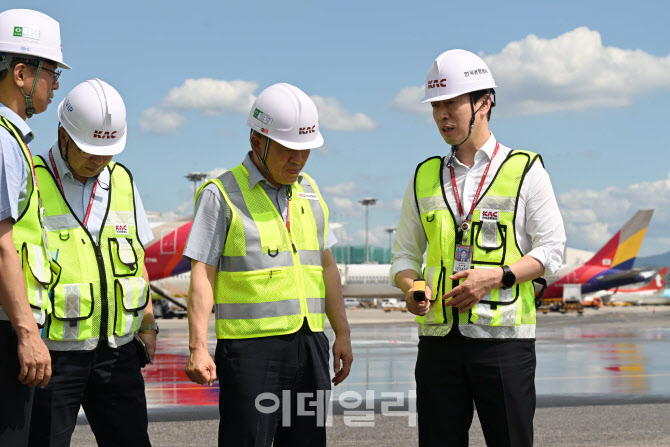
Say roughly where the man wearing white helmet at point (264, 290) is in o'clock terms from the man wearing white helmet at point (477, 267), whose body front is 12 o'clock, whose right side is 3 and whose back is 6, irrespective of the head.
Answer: the man wearing white helmet at point (264, 290) is roughly at 1 o'clock from the man wearing white helmet at point (477, 267).

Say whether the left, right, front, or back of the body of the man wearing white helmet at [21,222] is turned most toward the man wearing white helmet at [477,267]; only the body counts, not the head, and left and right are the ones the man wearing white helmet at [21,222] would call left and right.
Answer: front

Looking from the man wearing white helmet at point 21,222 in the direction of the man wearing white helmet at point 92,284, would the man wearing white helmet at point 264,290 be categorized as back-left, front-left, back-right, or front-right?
front-right

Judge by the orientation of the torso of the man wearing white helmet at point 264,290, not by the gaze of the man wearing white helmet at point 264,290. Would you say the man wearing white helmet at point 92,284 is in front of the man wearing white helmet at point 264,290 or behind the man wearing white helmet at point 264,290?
behind

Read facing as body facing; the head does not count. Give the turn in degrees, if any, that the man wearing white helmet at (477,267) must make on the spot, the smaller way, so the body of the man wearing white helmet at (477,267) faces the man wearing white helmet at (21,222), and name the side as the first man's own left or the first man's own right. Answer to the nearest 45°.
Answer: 0° — they already face them

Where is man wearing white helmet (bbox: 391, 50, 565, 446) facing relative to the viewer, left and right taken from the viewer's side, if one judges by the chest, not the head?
facing the viewer and to the left of the viewer

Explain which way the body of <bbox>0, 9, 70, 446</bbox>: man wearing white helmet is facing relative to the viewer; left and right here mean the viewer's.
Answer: facing to the right of the viewer

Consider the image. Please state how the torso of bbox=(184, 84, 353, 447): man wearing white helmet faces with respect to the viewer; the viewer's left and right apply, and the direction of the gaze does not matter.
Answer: facing the viewer and to the right of the viewer

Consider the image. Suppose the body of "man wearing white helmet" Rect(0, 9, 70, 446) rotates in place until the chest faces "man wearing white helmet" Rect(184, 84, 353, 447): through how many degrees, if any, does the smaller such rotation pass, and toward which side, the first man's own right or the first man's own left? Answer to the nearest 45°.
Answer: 0° — they already face them

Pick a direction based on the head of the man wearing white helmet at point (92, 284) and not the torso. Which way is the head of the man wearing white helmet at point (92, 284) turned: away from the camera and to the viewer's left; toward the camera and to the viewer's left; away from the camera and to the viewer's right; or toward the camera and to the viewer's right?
toward the camera and to the viewer's right

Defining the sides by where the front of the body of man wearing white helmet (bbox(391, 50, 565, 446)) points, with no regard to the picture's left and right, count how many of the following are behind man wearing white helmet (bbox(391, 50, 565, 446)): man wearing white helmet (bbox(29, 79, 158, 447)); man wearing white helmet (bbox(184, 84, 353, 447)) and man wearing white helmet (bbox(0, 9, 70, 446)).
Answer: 0

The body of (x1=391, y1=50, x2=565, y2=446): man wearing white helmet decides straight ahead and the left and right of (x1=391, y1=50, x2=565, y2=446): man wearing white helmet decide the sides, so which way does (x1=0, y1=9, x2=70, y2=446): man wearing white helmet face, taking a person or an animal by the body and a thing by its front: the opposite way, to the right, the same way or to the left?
to the left

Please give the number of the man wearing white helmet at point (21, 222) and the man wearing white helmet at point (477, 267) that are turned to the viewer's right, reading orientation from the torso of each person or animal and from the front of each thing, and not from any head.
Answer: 1

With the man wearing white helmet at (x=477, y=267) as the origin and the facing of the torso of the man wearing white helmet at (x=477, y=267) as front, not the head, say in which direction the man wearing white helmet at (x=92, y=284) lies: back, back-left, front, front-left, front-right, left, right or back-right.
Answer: front-right

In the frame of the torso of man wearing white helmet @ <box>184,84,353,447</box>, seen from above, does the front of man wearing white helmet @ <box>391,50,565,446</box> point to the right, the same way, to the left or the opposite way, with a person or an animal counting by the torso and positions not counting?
to the right
